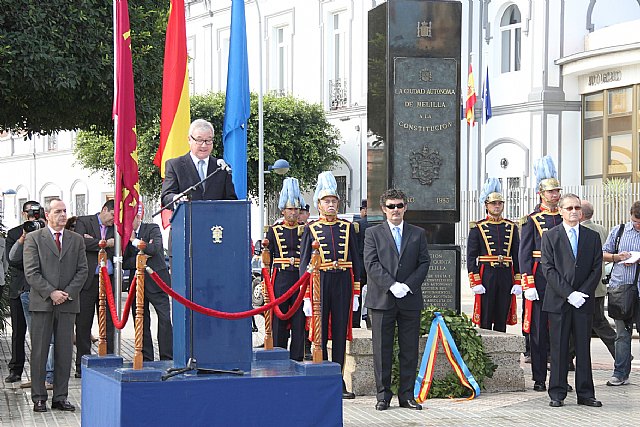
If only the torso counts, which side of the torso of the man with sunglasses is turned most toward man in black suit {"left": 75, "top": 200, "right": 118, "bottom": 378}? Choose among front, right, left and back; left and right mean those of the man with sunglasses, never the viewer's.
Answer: right

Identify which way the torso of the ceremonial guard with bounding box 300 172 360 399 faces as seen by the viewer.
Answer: toward the camera

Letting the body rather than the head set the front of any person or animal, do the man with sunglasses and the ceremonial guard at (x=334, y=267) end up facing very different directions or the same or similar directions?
same or similar directions

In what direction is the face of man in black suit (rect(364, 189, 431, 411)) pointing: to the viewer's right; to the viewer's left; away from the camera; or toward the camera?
toward the camera

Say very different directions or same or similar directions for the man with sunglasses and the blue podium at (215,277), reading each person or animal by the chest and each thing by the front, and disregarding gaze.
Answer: same or similar directions

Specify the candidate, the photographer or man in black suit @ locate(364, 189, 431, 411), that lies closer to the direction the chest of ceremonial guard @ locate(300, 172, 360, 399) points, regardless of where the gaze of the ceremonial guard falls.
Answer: the man in black suit

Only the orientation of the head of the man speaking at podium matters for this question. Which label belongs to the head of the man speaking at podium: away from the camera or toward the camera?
toward the camera

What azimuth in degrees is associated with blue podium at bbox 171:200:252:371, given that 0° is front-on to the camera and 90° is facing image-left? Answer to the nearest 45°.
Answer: approximately 0°

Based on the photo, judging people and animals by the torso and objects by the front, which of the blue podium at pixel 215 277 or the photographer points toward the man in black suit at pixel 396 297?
the photographer

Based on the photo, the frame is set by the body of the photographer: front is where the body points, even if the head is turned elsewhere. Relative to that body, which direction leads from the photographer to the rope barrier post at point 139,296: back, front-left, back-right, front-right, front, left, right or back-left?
front-right

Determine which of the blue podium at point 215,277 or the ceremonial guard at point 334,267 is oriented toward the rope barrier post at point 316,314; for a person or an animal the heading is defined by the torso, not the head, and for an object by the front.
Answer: the ceremonial guard

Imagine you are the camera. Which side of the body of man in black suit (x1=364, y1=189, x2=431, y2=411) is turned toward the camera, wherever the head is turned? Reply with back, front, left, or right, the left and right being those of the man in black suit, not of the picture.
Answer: front

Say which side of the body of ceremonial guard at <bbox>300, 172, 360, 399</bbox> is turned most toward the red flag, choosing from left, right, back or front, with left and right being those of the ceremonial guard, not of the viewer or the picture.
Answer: right

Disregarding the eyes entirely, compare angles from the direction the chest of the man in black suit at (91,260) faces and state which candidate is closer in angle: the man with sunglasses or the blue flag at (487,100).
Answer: the man with sunglasses

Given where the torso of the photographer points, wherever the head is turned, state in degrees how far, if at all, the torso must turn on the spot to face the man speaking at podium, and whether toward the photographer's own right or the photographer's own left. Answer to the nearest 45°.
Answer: approximately 90° to the photographer's own left
